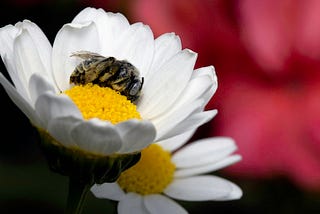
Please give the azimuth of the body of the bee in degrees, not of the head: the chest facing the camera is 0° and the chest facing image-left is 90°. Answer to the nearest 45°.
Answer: approximately 270°

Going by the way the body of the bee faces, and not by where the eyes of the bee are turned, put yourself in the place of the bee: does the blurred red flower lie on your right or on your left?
on your left
